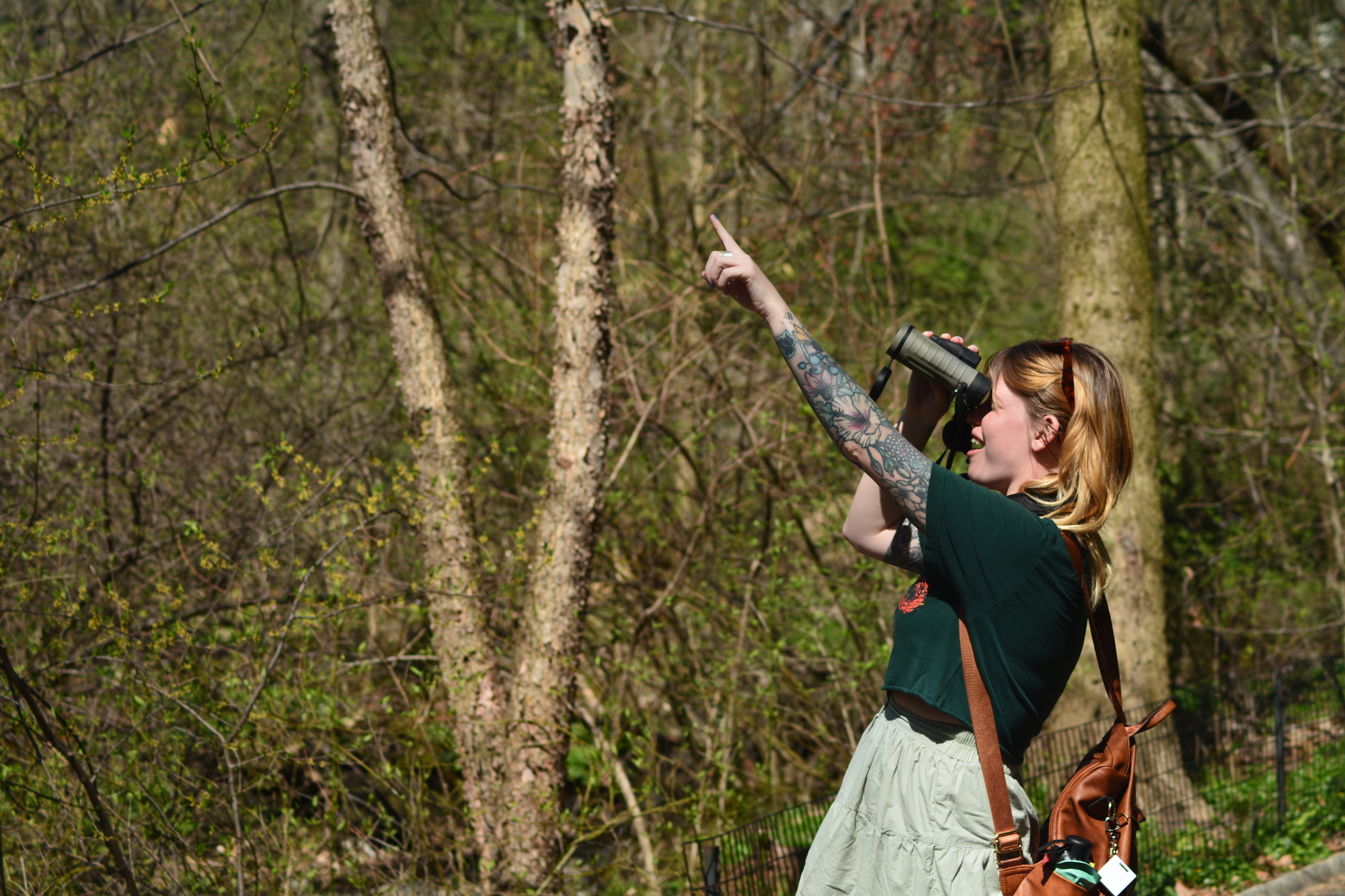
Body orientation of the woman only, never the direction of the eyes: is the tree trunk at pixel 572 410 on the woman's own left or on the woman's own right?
on the woman's own right

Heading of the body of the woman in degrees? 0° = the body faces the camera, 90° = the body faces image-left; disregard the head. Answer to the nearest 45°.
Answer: approximately 90°
